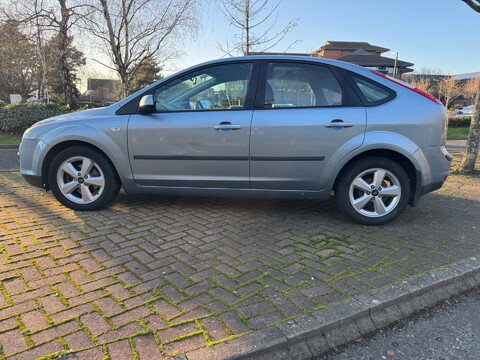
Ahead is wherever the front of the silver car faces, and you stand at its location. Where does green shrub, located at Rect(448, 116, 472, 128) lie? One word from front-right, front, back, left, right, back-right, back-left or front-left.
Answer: back-right

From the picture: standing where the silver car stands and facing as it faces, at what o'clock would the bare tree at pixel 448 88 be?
The bare tree is roughly at 4 o'clock from the silver car.

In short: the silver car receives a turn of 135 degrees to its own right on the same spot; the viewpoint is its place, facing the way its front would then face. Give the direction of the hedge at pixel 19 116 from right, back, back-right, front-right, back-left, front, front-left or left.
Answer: left

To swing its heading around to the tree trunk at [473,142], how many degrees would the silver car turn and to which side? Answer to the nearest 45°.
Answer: approximately 135° to its right

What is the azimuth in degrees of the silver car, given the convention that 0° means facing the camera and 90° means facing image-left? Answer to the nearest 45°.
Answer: approximately 90°
